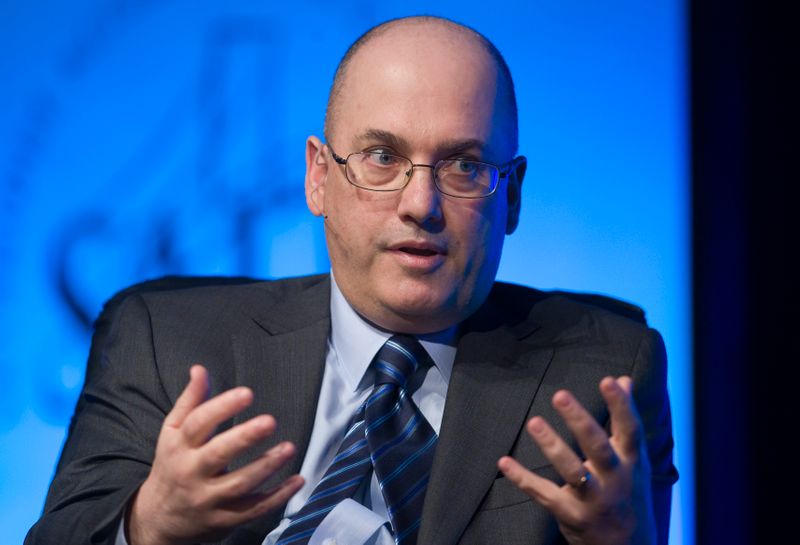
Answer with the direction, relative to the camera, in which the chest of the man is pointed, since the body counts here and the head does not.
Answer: toward the camera

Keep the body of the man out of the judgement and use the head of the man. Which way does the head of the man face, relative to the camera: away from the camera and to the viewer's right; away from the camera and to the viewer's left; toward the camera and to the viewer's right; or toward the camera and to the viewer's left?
toward the camera and to the viewer's right
